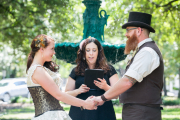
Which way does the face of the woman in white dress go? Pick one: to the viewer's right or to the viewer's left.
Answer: to the viewer's right

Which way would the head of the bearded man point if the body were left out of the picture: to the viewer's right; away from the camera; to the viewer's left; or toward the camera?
to the viewer's left

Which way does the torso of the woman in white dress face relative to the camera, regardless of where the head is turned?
to the viewer's right

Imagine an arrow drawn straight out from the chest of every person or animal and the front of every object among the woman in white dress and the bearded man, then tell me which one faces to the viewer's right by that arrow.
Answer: the woman in white dress

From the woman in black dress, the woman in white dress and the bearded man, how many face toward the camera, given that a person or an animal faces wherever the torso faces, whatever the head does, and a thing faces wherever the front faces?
1

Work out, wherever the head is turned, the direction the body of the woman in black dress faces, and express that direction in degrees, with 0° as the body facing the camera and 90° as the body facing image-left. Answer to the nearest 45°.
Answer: approximately 0°

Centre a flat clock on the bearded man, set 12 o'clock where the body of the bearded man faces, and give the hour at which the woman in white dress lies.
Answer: The woman in white dress is roughly at 12 o'clock from the bearded man.

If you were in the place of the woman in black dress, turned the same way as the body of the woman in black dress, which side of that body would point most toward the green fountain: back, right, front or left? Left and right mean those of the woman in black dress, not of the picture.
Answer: back

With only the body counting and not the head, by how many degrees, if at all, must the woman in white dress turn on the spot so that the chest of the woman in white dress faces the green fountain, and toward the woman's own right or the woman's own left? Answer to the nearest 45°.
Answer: approximately 45° to the woman's own left

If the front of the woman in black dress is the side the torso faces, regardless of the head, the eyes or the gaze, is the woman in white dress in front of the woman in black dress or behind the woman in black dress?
in front

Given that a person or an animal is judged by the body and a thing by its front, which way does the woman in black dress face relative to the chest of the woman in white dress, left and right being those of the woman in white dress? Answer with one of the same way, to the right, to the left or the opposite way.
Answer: to the right

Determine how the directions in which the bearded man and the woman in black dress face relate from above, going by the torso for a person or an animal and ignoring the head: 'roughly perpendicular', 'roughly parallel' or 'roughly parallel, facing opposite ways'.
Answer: roughly perpendicular

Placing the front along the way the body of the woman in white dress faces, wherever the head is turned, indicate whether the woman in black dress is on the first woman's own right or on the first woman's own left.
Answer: on the first woman's own left

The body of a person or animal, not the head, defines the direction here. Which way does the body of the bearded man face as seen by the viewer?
to the viewer's left

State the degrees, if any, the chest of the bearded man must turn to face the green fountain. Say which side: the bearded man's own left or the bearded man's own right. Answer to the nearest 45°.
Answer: approximately 90° to the bearded man's own right

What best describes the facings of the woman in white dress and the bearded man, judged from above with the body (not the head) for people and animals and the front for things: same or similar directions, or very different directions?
very different directions

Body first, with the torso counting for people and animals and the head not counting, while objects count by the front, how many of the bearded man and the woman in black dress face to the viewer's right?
0

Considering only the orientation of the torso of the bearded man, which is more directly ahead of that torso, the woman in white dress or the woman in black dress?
the woman in white dress
